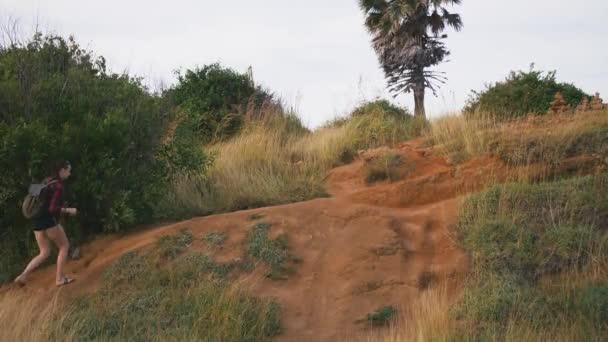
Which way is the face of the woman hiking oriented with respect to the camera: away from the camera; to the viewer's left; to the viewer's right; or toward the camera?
to the viewer's right

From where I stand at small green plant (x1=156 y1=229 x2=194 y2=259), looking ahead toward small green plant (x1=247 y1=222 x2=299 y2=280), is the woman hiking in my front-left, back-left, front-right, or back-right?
back-right

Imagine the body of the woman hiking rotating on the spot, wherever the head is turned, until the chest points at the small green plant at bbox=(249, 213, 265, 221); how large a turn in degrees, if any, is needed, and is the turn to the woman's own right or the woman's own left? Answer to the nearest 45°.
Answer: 0° — they already face it

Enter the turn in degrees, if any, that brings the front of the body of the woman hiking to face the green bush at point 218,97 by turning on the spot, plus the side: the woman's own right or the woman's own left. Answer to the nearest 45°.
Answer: approximately 45° to the woman's own left

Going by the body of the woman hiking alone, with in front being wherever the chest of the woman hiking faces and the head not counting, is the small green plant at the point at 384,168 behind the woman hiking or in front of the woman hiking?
in front

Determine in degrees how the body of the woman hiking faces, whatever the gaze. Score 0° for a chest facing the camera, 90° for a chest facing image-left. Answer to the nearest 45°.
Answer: approximately 270°

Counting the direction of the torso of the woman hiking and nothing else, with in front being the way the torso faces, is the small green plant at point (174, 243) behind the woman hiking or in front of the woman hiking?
in front

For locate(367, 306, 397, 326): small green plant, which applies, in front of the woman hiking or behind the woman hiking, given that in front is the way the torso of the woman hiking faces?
in front
